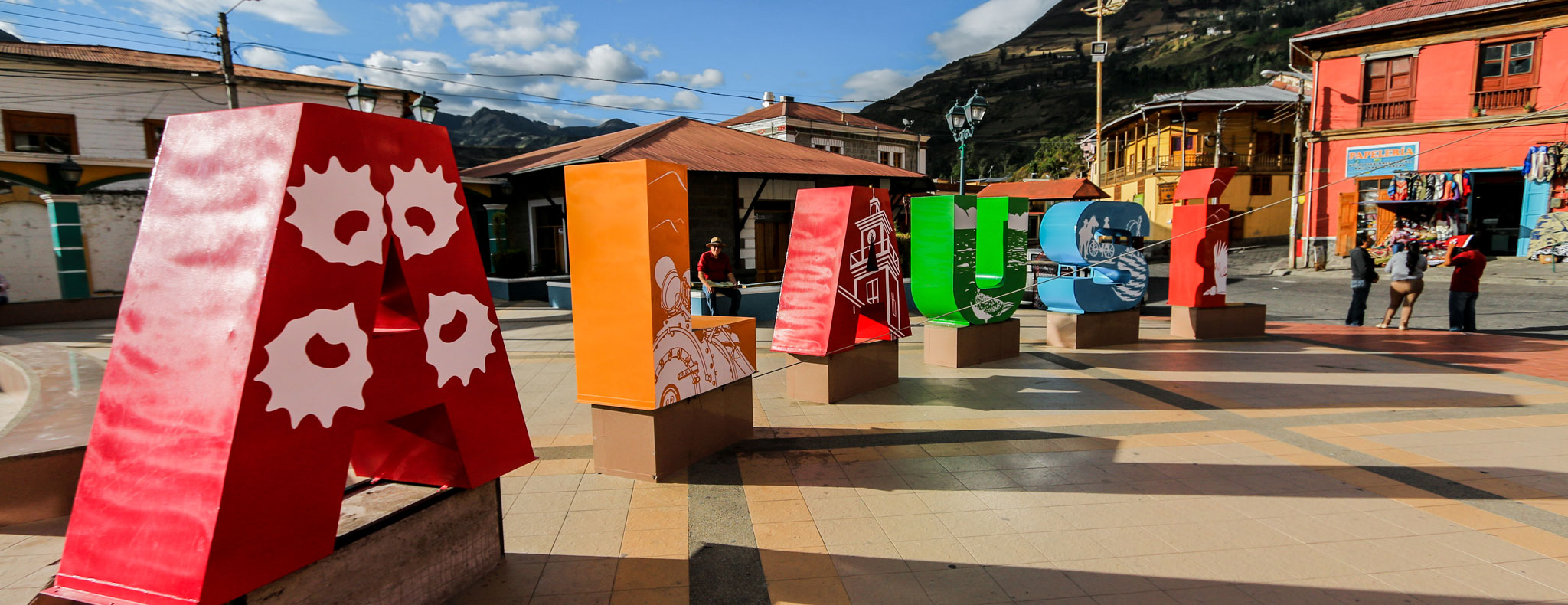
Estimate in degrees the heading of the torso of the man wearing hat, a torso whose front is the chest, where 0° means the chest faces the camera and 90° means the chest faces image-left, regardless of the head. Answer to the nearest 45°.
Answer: approximately 0°

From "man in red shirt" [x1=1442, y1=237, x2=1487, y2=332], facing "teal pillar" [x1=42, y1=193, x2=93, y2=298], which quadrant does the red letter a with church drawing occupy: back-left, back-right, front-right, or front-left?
front-left

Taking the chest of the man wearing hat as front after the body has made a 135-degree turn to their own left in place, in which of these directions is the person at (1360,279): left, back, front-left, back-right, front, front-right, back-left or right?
front-right

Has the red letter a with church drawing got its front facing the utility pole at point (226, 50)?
no

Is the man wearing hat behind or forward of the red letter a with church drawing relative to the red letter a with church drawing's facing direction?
behind

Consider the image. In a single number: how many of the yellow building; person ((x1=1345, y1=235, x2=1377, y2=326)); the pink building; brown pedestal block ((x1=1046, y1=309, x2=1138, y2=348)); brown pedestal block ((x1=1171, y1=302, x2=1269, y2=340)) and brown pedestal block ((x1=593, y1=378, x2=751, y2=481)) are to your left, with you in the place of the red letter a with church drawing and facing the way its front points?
5

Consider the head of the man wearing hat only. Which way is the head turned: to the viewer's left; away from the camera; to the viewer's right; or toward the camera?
toward the camera

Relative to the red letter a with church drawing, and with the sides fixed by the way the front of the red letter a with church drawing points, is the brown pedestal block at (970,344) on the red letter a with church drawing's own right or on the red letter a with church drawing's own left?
on the red letter a with church drawing's own left

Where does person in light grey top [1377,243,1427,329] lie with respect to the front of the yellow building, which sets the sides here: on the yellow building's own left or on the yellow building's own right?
on the yellow building's own left

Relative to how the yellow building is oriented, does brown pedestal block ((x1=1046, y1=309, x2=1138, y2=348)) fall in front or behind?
in front

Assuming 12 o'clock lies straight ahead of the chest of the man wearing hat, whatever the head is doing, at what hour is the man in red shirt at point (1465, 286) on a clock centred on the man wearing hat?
The man in red shirt is roughly at 9 o'clock from the man wearing hat.

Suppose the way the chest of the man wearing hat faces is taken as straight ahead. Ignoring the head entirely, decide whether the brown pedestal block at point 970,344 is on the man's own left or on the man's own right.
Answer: on the man's own left

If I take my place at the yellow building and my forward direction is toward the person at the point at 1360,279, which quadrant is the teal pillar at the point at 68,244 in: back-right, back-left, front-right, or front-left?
front-right

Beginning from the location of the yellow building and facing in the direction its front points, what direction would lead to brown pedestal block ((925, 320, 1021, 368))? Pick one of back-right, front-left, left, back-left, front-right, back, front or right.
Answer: front-left

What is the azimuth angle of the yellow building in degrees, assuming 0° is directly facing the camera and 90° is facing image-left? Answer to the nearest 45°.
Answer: approximately 45°

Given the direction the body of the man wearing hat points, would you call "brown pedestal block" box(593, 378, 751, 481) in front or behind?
in front

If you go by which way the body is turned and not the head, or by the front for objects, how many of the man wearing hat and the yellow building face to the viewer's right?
0

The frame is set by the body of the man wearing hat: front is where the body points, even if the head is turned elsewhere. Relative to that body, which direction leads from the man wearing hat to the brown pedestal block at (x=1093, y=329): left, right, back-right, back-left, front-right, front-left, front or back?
left

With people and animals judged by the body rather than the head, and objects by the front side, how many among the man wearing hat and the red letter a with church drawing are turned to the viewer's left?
0

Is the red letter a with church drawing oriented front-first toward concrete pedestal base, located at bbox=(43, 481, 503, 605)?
no
